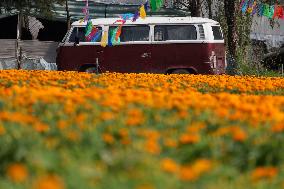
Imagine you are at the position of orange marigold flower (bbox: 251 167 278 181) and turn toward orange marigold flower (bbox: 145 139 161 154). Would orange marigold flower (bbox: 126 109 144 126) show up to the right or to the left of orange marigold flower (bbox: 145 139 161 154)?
right

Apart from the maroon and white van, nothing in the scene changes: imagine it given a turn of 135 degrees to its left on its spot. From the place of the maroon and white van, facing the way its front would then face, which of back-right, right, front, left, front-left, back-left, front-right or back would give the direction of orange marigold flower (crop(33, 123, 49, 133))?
front-right

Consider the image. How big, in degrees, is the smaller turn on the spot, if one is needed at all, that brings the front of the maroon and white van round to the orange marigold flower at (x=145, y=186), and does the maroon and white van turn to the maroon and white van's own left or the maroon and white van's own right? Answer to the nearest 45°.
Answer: approximately 90° to the maroon and white van's own left

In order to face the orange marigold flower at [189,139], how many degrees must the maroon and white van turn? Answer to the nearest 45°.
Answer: approximately 90° to its left

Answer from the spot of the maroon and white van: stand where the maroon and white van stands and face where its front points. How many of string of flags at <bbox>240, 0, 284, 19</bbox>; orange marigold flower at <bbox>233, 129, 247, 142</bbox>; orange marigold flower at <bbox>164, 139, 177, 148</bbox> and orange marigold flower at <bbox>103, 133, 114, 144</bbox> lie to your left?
3

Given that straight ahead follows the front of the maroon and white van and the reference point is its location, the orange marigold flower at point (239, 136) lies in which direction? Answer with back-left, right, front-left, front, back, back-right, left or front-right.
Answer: left

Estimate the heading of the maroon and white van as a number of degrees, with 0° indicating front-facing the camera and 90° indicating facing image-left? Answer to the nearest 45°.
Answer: approximately 90°

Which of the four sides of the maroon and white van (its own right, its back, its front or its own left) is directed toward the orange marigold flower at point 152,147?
left

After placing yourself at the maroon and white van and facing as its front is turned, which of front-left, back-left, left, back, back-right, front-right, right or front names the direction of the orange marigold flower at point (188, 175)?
left
